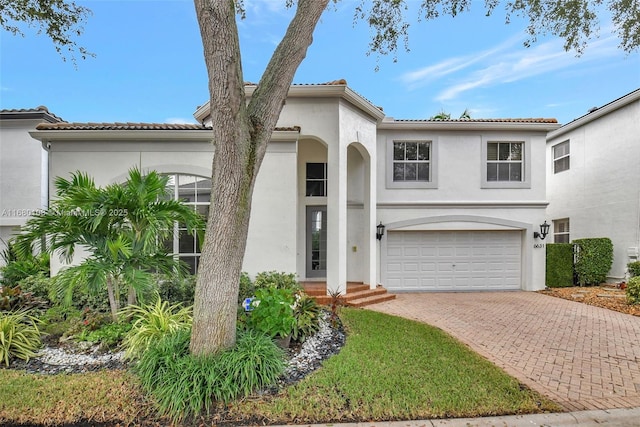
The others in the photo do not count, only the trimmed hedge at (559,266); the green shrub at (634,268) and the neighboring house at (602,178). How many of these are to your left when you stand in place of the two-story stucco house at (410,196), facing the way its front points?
3

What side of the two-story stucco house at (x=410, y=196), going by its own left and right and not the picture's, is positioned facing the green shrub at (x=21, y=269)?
right

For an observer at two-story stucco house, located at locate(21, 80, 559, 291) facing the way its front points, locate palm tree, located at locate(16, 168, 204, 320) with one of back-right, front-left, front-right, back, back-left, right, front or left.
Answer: front-right

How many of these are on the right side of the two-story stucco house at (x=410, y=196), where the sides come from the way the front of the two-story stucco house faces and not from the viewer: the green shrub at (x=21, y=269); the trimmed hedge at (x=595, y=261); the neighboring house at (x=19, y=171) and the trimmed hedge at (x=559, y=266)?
2

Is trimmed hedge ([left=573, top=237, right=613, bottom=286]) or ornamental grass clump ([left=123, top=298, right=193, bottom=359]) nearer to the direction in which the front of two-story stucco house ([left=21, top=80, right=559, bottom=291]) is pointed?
the ornamental grass clump

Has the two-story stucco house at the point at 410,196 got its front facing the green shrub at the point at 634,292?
no

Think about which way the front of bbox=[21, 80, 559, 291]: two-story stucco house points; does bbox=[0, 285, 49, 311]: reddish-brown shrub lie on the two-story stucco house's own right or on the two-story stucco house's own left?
on the two-story stucco house's own right

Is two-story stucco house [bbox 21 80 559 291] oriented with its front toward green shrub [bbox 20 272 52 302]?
no

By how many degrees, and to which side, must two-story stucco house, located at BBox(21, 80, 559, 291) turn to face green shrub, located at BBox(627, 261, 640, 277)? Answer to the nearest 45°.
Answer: approximately 90° to its left

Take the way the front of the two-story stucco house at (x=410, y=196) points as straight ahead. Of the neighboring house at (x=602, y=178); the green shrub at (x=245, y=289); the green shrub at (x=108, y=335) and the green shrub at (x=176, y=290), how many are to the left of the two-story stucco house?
1

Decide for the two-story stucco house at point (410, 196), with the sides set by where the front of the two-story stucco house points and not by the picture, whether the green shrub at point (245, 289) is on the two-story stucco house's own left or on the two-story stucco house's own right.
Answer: on the two-story stucco house's own right

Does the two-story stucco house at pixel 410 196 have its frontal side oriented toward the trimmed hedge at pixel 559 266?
no

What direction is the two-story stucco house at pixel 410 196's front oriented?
toward the camera
